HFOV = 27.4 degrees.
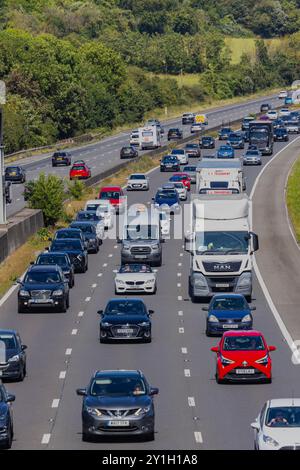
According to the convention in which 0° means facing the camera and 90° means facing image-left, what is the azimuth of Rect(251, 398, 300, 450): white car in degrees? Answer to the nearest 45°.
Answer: approximately 0°

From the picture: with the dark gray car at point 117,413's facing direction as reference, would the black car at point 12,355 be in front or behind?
behind

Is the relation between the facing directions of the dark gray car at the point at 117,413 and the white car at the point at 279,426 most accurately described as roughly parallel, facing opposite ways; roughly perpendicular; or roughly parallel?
roughly parallel

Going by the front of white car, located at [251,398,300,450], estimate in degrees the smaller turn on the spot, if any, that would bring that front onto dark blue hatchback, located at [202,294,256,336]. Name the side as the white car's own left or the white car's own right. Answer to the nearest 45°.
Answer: approximately 180°

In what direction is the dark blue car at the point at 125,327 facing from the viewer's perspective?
toward the camera

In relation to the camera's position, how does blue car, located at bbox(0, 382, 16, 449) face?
facing the viewer

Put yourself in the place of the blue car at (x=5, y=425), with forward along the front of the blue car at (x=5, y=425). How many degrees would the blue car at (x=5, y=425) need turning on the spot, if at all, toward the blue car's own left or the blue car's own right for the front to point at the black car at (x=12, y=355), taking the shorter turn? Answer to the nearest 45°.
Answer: approximately 180°

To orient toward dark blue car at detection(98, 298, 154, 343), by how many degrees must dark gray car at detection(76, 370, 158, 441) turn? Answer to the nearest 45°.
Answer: approximately 180°

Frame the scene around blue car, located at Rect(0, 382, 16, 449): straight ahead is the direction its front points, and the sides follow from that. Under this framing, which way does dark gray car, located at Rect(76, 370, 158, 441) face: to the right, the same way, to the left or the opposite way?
the same way

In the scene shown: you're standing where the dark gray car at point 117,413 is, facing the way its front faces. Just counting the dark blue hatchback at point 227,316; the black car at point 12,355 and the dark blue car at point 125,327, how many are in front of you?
0

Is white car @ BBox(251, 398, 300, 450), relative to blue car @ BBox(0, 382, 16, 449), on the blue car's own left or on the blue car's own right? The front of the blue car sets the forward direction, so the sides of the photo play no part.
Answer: on the blue car's own left

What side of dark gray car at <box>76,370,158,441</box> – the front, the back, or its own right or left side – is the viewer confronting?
front

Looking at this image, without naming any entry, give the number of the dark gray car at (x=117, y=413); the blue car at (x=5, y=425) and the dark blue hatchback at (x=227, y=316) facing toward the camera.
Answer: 3

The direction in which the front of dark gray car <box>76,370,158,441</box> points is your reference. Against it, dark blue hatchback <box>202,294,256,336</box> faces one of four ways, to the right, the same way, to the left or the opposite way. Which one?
the same way
